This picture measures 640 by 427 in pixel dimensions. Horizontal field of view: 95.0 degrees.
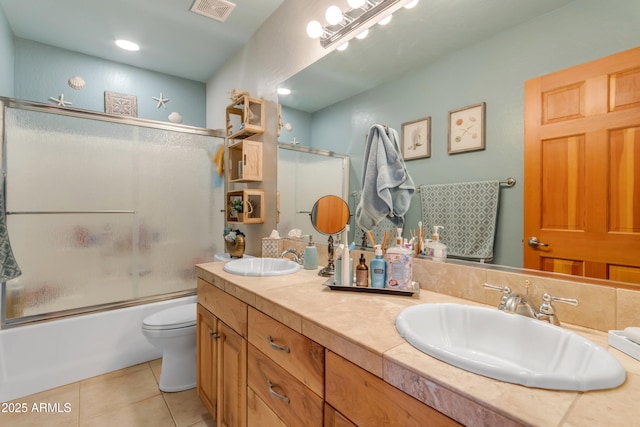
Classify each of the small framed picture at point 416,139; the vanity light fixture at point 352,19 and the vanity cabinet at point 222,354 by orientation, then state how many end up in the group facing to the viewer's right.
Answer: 0

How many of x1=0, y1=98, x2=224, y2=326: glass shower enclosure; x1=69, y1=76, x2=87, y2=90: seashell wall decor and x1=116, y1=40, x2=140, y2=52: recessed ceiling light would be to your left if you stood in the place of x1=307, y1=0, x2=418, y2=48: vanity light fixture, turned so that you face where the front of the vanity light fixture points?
0

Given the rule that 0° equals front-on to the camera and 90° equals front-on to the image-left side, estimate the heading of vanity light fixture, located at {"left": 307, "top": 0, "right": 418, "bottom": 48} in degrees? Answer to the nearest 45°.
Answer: approximately 45°

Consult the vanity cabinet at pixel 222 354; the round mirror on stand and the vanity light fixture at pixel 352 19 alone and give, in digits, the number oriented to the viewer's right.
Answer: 0

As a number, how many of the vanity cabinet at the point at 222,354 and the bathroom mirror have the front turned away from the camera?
0

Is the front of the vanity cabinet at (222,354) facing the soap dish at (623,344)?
no

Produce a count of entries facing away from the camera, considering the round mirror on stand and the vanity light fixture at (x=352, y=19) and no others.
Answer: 0

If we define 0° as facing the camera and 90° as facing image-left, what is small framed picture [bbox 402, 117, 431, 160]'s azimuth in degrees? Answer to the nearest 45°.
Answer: approximately 45°

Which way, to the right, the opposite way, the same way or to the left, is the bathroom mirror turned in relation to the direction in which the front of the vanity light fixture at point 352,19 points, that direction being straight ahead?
the same way

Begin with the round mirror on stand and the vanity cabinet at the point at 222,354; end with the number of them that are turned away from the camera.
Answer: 0

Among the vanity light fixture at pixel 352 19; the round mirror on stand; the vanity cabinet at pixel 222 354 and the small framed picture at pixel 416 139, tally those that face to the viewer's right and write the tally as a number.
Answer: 0

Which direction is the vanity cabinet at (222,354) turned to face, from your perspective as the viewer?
facing the viewer and to the left of the viewer

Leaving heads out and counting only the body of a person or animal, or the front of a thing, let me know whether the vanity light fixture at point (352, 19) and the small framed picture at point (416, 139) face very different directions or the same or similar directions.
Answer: same or similar directions

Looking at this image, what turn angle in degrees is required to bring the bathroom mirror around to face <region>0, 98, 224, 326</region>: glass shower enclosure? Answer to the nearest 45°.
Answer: approximately 45° to its right

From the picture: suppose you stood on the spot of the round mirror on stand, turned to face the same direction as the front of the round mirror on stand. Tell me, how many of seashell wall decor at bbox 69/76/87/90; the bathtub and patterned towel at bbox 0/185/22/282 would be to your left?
0

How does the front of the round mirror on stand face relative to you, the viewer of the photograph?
facing the viewer

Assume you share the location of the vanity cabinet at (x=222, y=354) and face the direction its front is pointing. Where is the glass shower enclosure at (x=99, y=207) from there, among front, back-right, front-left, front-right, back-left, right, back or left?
right

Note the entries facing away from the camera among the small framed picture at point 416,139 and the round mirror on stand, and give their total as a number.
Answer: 0

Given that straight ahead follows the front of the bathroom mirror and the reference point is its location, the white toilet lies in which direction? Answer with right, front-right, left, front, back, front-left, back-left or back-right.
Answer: front-right

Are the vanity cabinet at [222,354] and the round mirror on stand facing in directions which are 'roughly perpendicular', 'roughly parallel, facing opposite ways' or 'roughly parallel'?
roughly parallel
